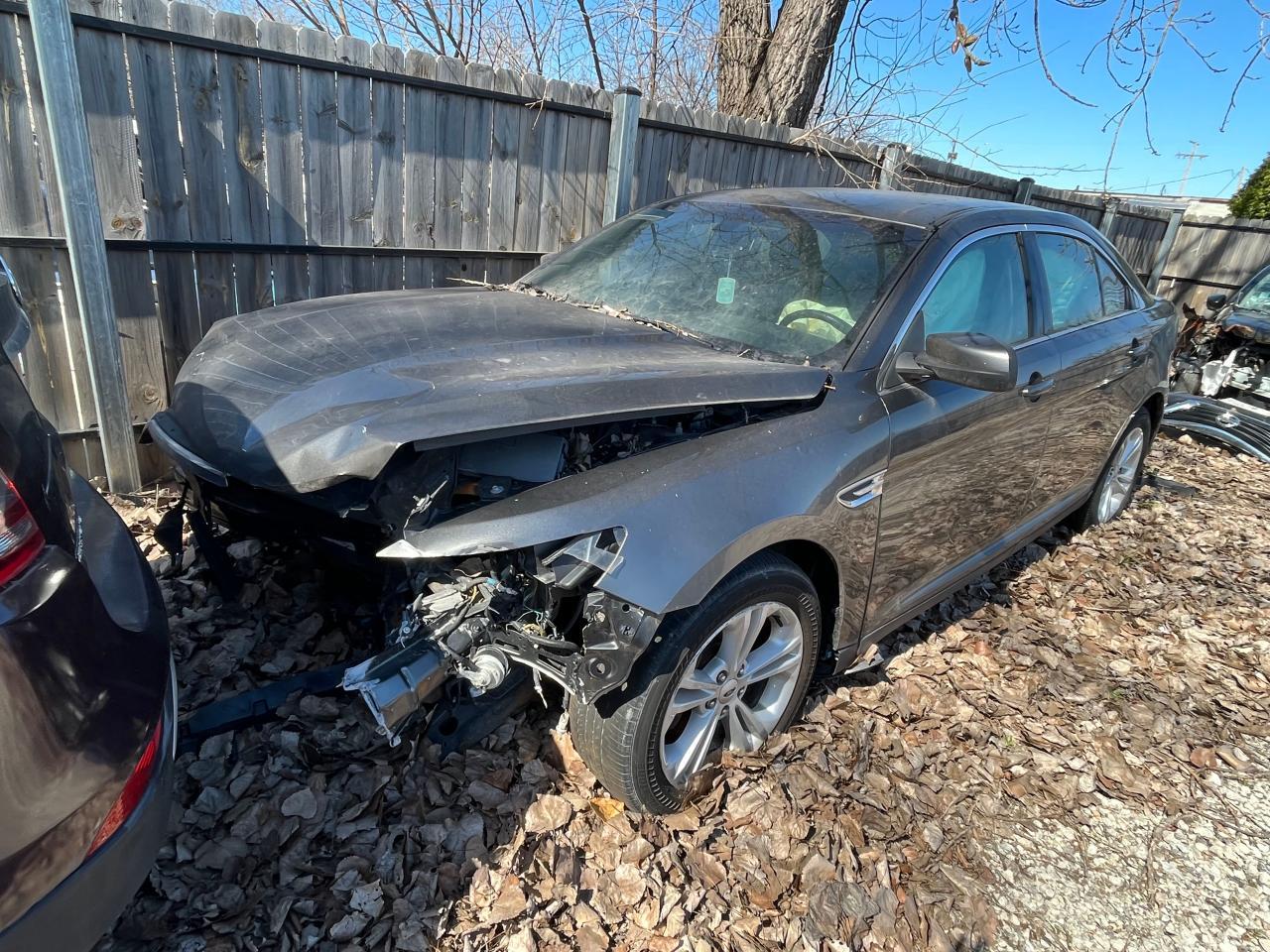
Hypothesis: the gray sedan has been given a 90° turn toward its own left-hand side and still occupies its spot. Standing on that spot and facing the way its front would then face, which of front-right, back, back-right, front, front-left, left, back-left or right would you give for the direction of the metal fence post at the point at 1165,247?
left

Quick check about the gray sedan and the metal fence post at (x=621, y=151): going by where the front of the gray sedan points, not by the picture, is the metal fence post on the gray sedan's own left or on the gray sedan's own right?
on the gray sedan's own right

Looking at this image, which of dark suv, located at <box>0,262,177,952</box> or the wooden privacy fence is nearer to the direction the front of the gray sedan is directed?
the dark suv

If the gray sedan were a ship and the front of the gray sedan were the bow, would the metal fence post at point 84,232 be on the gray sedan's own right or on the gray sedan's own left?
on the gray sedan's own right

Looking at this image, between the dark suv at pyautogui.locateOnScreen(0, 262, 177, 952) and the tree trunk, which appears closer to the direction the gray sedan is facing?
the dark suv

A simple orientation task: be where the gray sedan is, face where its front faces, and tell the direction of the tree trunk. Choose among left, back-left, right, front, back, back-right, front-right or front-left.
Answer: back-right

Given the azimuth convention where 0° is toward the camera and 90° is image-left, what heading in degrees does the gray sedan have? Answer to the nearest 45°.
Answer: approximately 45°
